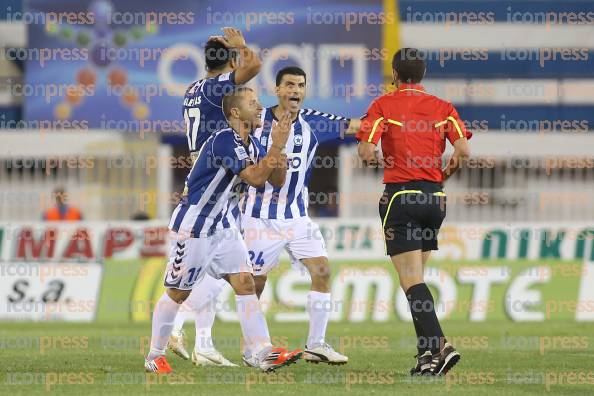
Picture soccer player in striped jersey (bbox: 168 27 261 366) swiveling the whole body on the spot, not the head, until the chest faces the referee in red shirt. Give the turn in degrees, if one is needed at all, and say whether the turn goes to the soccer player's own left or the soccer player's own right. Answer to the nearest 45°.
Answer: approximately 45° to the soccer player's own right

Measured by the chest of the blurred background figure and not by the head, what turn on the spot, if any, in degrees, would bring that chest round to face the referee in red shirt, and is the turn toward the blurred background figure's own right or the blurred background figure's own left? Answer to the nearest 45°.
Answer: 0° — they already face them

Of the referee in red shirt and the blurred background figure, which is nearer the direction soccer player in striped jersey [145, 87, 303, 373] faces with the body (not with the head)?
the referee in red shirt

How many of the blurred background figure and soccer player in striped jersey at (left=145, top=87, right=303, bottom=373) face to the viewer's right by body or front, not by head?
1

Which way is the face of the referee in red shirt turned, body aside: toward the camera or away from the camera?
away from the camera

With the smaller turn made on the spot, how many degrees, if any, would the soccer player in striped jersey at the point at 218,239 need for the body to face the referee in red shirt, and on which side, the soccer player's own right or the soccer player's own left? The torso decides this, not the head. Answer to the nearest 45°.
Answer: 0° — they already face them

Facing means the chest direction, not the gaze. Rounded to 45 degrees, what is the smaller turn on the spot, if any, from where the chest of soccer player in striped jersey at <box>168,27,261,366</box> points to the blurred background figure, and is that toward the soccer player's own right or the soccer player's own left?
approximately 45° to the soccer player's own left

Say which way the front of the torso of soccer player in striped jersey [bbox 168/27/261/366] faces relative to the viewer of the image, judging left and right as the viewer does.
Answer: facing away from the viewer and to the right of the viewer

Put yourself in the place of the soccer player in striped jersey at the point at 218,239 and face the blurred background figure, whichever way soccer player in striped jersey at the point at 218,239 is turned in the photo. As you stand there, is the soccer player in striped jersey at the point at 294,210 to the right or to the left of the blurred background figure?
right

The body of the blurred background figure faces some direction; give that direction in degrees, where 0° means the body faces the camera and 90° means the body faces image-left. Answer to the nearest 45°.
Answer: approximately 0°

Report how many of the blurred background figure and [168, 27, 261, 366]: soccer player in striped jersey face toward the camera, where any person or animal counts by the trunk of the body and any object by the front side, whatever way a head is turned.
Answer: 1
